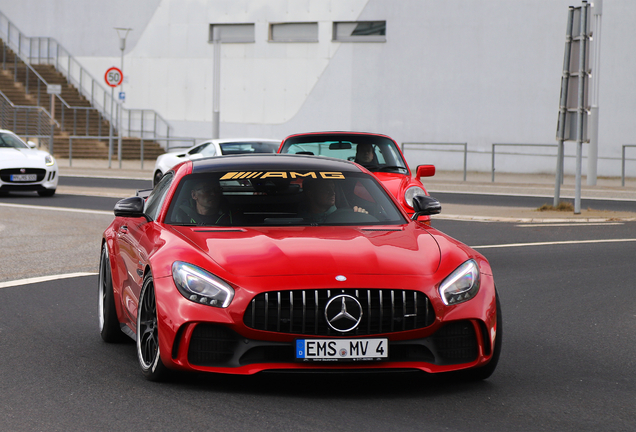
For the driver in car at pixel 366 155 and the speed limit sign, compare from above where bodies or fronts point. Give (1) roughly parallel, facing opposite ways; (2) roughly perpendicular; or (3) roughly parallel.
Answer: roughly parallel

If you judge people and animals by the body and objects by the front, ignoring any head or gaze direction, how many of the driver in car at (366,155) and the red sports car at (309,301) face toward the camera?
2

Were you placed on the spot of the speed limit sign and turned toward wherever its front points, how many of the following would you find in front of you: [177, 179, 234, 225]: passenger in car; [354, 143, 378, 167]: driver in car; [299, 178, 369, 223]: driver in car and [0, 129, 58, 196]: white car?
4

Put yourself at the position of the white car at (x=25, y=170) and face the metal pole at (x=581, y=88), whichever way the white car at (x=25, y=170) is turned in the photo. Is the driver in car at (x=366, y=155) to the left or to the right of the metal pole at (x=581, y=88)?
right

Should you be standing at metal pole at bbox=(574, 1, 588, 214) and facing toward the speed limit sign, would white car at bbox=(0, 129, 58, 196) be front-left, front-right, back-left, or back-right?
front-left

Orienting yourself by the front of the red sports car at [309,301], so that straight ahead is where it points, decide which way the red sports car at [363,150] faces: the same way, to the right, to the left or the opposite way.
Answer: the same way

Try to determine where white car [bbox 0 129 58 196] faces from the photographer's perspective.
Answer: facing the viewer and to the right of the viewer

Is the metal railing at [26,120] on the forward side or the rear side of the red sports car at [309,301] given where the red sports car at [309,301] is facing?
on the rear side

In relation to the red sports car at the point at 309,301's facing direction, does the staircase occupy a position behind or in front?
behind

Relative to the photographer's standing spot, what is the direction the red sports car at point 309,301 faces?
facing the viewer

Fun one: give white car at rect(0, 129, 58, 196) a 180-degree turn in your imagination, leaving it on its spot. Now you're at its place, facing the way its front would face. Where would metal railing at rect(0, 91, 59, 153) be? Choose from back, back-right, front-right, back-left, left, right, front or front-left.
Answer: front-right

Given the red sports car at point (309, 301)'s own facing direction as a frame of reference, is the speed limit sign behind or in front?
behind

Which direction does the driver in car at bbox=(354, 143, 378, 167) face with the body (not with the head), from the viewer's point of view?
toward the camera

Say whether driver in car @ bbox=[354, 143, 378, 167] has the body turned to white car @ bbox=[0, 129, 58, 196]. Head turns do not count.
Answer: no

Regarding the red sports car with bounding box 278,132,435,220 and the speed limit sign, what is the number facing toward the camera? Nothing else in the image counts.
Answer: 2

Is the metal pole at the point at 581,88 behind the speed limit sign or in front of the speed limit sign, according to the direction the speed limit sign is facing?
in front
